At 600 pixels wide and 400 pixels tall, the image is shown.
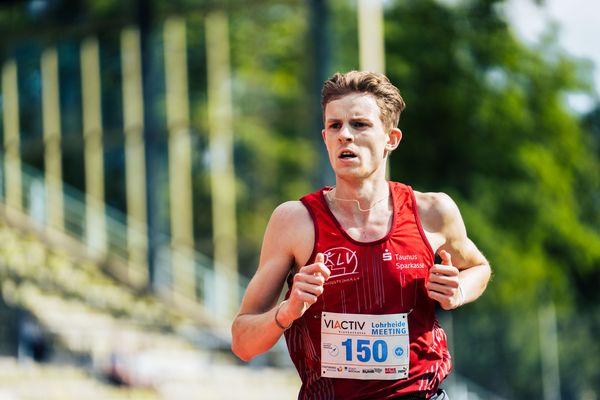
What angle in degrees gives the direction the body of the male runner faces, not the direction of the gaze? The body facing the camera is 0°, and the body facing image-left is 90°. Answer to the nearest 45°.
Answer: approximately 0°

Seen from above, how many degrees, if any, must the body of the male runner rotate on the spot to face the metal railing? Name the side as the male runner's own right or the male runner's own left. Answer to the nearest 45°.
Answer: approximately 180°
